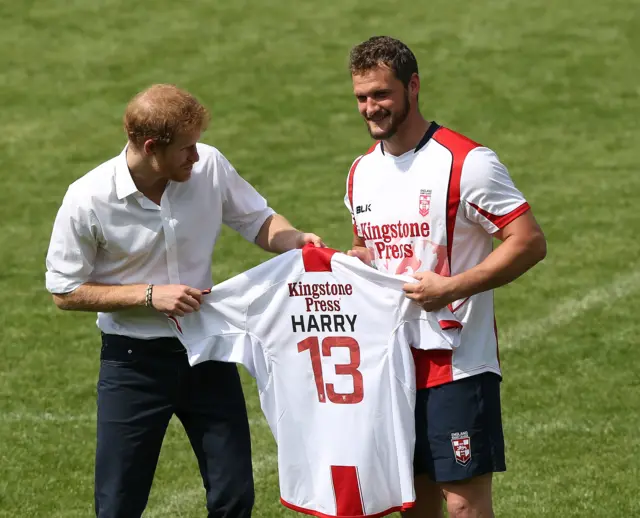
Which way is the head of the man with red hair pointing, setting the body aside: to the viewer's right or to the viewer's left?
to the viewer's right

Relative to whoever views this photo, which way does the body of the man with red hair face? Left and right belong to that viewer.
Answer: facing the viewer and to the right of the viewer
